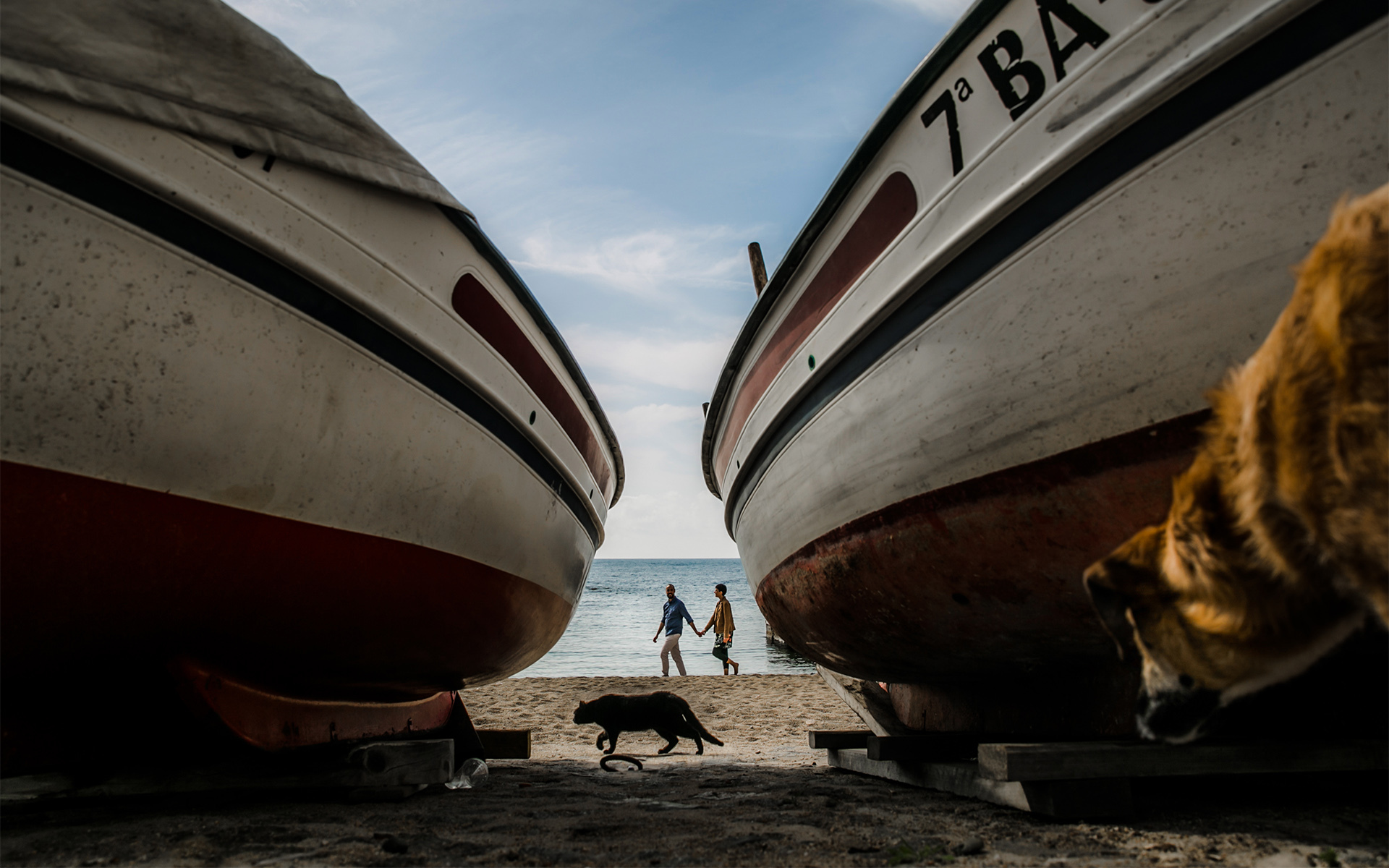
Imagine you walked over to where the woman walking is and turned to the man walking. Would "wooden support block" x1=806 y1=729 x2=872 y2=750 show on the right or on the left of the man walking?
left

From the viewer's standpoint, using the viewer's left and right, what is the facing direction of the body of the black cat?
facing to the left of the viewer

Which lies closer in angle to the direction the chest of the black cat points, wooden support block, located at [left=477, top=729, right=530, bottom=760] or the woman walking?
the wooden support block

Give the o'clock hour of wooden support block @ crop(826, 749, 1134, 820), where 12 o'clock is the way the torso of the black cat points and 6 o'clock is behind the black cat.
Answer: The wooden support block is roughly at 8 o'clock from the black cat.

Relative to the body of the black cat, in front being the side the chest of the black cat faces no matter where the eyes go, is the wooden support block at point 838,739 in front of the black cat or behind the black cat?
behind

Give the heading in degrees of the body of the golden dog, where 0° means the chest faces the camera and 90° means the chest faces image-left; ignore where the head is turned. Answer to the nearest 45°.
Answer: approximately 90°

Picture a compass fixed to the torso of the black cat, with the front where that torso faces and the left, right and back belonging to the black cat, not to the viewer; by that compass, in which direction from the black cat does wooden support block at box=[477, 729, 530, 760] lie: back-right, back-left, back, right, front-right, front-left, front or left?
front-right

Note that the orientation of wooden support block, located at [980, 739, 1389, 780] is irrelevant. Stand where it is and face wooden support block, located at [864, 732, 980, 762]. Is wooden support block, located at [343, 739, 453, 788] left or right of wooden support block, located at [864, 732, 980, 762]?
left

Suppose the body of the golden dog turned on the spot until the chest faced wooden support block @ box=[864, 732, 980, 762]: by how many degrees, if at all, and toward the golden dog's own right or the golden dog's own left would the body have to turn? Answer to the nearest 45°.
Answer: approximately 45° to the golden dog's own right
